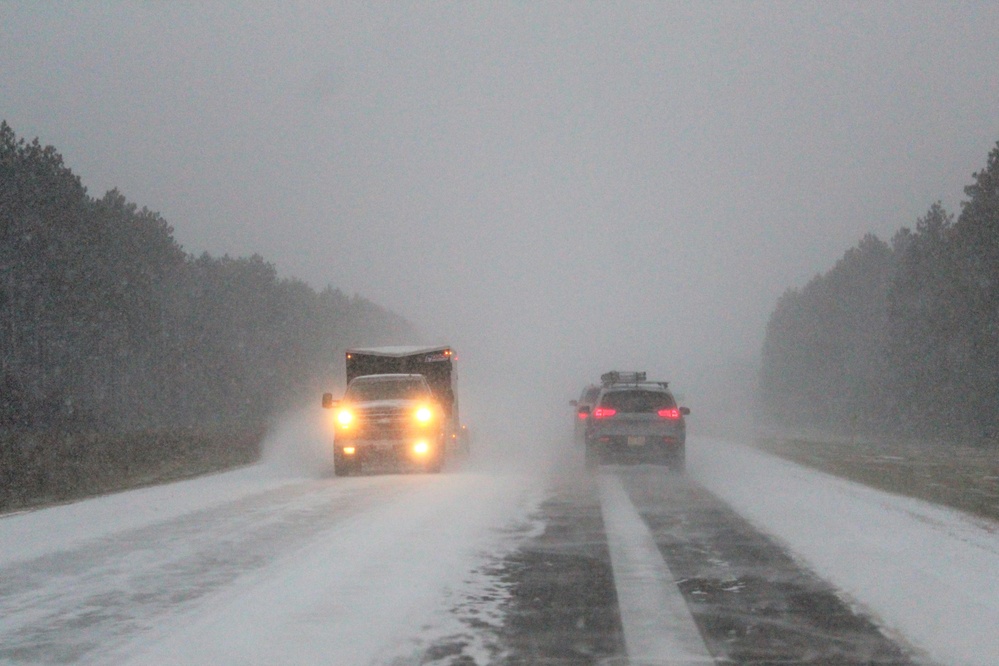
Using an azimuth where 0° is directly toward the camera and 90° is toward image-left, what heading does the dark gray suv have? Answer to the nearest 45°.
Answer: approximately 180°
